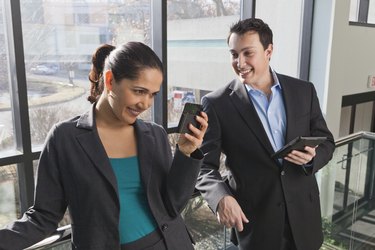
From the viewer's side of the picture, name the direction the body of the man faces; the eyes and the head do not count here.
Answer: toward the camera

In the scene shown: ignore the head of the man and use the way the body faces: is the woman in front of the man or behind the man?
in front

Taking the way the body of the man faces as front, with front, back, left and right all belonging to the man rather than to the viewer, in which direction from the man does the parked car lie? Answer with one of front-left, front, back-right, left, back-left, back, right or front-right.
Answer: back-right

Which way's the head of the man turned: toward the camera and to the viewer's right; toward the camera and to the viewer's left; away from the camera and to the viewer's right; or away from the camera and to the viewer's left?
toward the camera and to the viewer's left

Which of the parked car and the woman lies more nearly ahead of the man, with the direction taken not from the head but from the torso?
the woman

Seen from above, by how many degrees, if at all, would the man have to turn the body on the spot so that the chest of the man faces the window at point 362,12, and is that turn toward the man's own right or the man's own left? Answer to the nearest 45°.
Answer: approximately 180°

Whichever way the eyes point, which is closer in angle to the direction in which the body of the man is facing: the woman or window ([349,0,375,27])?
the woman
